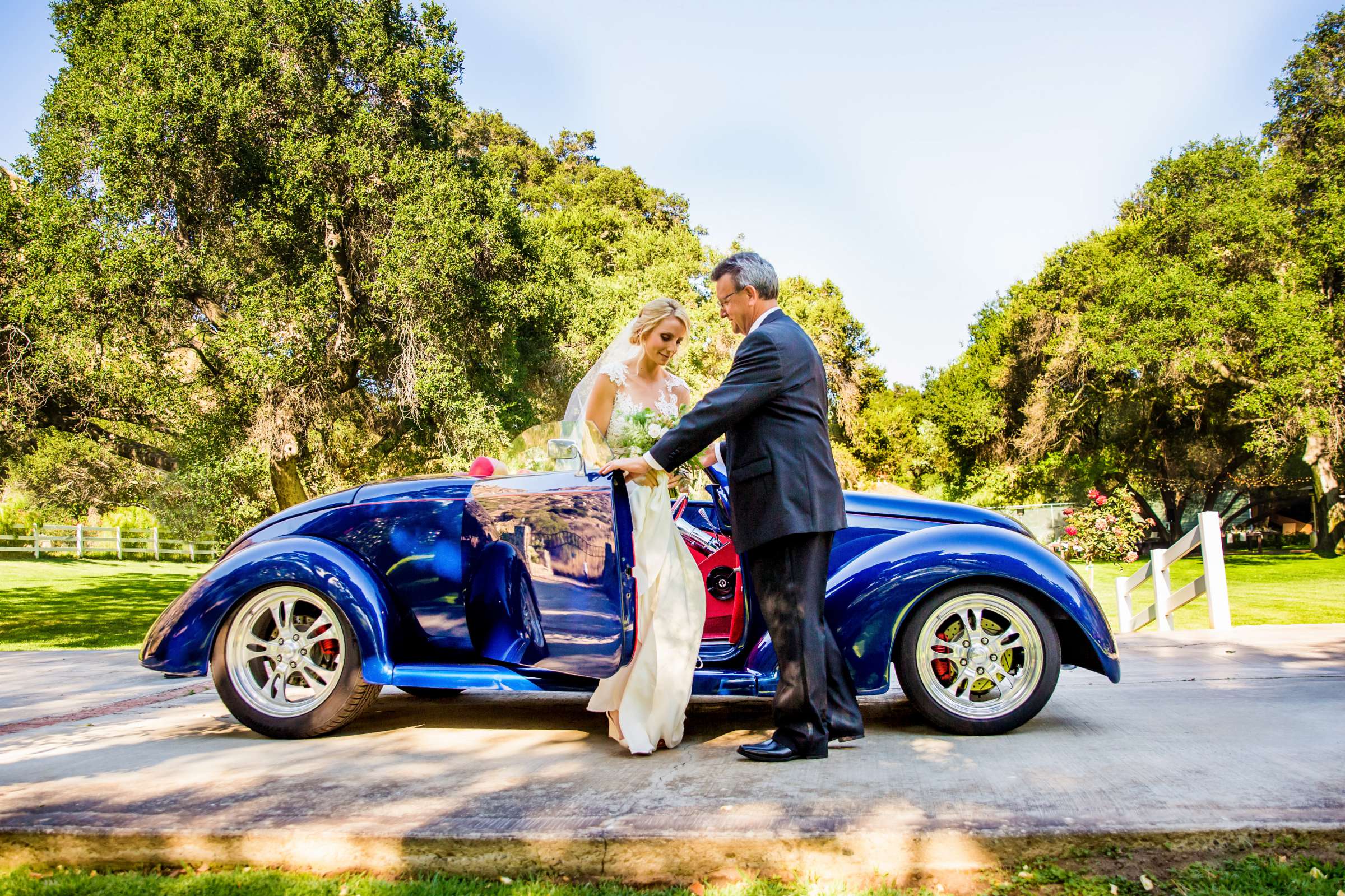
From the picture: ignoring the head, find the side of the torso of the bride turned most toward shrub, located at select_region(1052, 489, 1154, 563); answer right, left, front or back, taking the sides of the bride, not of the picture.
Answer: left

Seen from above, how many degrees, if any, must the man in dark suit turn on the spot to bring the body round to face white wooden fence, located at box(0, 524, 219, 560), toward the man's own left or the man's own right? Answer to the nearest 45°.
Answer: approximately 45° to the man's own right

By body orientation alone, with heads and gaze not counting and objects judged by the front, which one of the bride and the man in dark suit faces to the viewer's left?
the man in dark suit

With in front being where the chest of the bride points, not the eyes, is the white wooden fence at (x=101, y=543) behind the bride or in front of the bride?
behind

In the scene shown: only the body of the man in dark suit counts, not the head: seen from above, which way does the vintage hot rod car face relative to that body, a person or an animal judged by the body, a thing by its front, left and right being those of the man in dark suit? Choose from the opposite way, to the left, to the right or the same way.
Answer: the opposite way

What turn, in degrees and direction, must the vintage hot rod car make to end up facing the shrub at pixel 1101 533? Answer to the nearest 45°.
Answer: approximately 45° to its left

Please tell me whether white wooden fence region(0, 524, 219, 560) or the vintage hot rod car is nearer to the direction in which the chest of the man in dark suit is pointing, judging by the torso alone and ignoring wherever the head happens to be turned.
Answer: the vintage hot rod car

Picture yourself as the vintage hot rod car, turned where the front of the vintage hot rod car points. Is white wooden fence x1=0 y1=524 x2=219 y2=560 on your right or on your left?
on your left

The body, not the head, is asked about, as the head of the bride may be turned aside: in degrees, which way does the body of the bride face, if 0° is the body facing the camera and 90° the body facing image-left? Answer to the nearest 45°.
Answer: approximately 315°

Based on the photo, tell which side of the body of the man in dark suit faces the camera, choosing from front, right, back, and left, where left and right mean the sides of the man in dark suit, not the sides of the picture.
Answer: left
